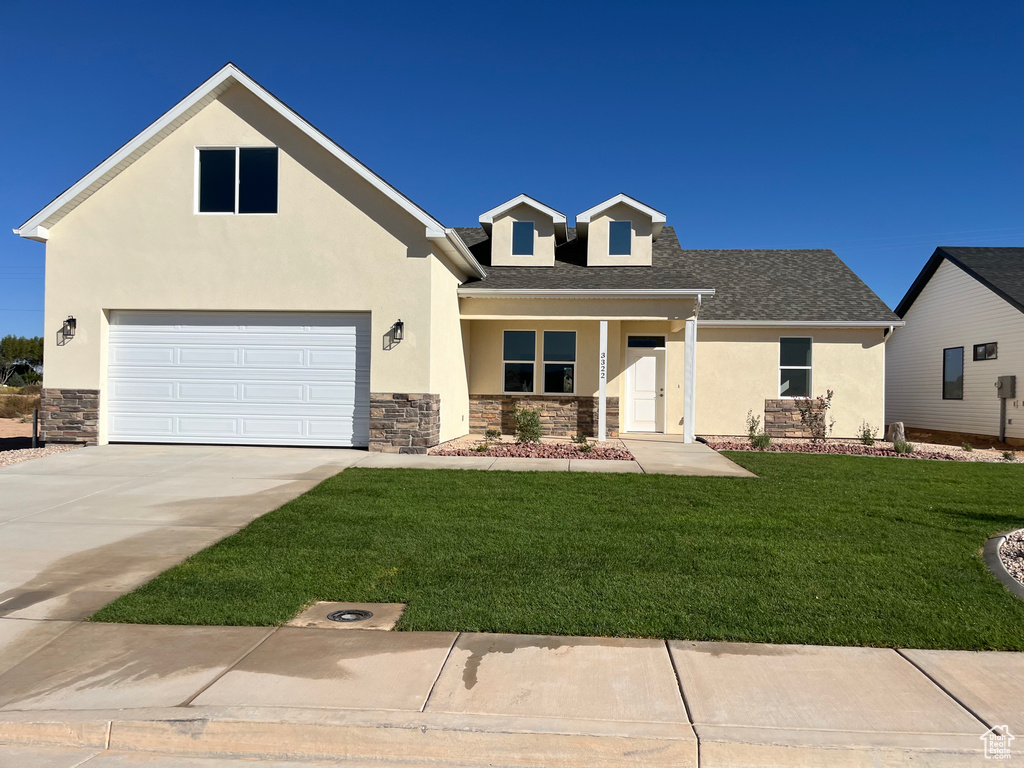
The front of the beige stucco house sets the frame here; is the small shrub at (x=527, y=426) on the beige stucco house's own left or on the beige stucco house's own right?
on the beige stucco house's own left

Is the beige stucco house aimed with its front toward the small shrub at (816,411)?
no

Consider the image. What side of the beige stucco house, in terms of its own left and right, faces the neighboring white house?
left

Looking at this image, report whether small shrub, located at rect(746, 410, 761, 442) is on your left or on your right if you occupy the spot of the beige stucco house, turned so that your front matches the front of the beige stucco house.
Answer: on your left

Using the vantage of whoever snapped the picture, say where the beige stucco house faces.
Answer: facing the viewer

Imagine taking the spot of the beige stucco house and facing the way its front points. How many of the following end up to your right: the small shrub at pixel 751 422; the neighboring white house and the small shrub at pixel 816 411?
0
